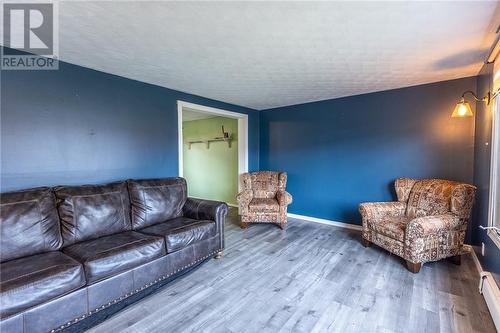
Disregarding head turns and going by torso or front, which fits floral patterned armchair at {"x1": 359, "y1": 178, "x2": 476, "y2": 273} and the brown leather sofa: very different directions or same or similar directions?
very different directions

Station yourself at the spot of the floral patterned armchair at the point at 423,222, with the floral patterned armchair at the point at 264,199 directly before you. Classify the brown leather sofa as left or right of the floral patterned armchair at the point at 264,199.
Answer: left

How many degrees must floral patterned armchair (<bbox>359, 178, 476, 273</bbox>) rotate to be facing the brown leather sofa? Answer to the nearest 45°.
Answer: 0° — it already faces it

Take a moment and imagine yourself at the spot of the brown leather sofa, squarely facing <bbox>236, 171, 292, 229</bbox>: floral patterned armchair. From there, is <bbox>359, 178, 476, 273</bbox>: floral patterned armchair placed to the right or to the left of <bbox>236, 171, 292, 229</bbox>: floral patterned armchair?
right

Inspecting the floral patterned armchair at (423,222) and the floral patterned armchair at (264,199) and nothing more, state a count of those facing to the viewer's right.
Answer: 0

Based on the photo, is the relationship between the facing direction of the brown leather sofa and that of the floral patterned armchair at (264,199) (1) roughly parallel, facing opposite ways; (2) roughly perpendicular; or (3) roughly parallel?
roughly perpendicular

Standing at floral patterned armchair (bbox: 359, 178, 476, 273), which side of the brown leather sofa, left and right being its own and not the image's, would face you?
front

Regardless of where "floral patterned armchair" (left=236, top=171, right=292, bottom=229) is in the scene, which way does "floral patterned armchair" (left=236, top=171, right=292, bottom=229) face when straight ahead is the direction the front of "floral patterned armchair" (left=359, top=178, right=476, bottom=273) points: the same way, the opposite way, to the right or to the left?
to the left

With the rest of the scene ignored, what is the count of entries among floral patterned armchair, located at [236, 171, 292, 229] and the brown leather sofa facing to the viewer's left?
0

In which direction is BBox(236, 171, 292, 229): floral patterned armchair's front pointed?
toward the camera

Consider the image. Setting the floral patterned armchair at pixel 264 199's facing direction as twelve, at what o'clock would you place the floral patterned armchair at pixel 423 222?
the floral patterned armchair at pixel 423 222 is roughly at 10 o'clock from the floral patterned armchair at pixel 264 199.

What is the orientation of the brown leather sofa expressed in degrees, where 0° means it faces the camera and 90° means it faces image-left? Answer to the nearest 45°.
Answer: approximately 315°

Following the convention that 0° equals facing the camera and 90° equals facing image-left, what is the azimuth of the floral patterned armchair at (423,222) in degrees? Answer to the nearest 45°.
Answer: approximately 45°
